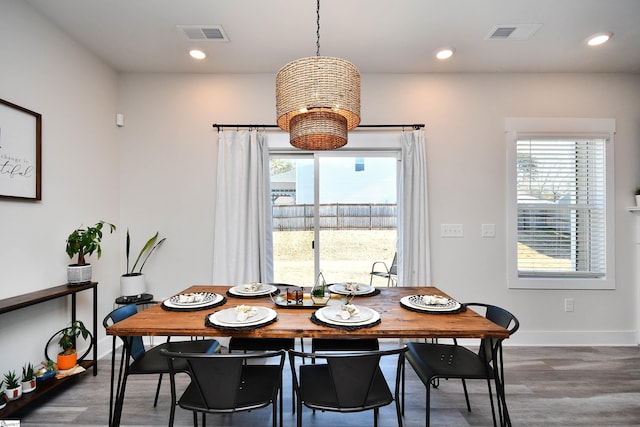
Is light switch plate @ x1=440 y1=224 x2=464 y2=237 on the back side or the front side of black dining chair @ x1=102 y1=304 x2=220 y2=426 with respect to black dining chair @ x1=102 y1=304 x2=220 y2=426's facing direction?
on the front side

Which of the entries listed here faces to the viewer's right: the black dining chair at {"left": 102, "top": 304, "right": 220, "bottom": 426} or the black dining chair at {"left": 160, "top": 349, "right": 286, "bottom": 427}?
the black dining chair at {"left": 102, "top": 304, "right": 220, "bottom": 426}

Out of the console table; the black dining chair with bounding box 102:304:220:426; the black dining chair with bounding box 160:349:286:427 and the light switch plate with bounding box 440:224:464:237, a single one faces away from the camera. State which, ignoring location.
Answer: the black dining chair with bounding box 160:349:286:427

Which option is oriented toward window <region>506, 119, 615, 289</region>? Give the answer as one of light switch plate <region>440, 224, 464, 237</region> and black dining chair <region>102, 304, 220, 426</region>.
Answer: the black dining chair

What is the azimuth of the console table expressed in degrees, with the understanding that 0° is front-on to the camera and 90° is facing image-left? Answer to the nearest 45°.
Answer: approximately 315°

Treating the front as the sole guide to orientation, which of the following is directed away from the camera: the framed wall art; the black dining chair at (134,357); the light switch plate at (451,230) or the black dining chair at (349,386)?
the black dining chair at (349,386)

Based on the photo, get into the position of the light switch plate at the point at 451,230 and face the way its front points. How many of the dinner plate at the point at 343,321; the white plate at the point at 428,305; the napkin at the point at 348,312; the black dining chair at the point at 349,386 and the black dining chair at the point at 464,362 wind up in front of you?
5

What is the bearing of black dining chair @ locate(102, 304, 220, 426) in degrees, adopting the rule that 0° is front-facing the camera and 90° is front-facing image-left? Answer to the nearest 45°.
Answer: approximately 270°

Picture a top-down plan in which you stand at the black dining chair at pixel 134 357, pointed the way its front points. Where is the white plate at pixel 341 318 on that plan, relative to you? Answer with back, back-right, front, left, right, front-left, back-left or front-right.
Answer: front-right

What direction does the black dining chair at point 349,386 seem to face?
away from the camera

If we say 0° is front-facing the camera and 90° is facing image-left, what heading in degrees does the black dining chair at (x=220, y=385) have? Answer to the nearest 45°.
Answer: approximately 180°

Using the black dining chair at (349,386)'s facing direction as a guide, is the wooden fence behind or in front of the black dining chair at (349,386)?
in front

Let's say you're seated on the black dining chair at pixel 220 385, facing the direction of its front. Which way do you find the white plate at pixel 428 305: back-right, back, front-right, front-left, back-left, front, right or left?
right
